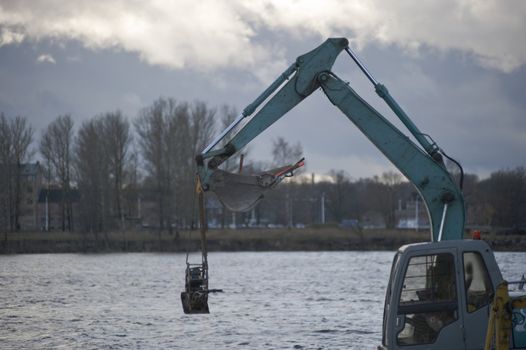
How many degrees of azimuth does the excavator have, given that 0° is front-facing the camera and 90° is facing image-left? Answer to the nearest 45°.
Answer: approximately 90°

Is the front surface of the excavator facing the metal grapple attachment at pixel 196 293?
yes
